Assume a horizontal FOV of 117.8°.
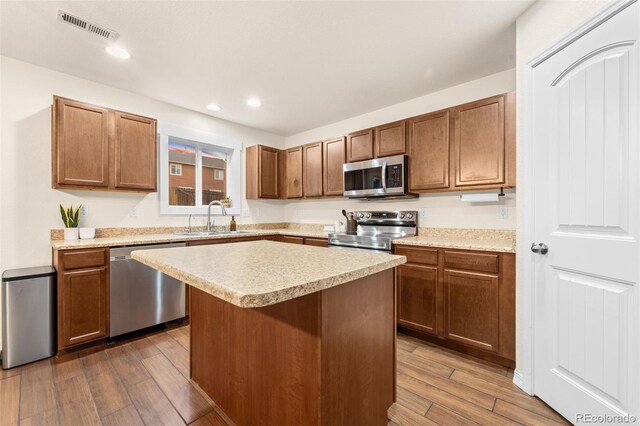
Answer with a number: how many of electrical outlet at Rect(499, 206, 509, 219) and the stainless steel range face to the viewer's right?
0

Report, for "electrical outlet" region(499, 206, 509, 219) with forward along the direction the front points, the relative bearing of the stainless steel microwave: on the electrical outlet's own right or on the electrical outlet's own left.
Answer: on the electrical outlet's own right

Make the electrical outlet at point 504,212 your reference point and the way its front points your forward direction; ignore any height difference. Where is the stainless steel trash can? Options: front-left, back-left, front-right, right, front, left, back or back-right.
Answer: front-right

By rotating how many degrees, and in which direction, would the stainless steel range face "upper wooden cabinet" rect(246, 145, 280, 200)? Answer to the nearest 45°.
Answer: approximately 45° to its right

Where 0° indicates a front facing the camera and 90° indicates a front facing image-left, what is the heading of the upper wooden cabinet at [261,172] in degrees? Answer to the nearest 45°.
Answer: approximately 315°

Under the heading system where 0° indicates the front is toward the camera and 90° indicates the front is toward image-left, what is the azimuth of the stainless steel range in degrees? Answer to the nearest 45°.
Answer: approximately 45°

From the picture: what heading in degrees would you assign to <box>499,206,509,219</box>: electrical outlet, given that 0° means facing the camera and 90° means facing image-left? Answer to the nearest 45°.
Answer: approximately 0°

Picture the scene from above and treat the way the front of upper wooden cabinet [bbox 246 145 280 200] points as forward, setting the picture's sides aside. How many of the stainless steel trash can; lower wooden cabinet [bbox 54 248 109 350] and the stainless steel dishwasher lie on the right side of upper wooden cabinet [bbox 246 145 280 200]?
3

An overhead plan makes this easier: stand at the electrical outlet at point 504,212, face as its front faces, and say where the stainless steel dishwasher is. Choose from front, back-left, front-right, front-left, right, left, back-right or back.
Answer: front-right
